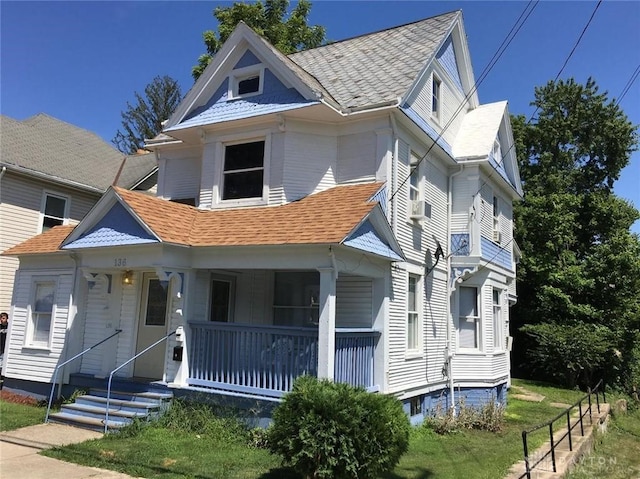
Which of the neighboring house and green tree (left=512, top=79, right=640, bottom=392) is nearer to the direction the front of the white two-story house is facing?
the neighboring house

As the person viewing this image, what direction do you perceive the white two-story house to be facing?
facing the viewer and to the left of the viewer

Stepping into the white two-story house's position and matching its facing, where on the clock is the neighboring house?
The neighboring house is roughly at 3 o'clock from the white two-story house.

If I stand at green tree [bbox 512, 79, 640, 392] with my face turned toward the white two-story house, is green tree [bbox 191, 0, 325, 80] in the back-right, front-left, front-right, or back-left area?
front-right

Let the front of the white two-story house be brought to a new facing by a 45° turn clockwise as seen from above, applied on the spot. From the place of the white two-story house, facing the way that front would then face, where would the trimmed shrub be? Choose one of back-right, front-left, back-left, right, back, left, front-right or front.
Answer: left

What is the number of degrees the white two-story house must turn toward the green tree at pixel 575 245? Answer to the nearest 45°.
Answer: approximately 180°
